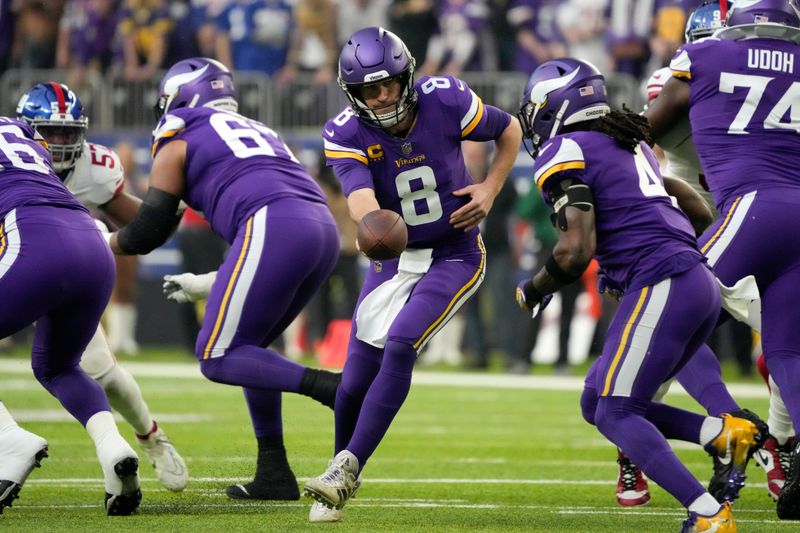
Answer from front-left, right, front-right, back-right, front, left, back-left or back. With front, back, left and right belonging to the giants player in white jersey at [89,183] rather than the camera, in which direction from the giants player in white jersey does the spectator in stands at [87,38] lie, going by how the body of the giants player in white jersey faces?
back

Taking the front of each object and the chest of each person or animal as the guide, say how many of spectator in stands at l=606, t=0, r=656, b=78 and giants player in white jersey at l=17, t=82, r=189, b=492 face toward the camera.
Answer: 2

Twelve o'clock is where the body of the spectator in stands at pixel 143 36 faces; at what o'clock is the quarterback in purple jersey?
The quarterback in purple jersey is roughly at 12 o'clock from the spectator in stands.

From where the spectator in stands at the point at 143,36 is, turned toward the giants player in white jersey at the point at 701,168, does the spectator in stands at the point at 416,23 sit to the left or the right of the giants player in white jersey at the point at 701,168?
left

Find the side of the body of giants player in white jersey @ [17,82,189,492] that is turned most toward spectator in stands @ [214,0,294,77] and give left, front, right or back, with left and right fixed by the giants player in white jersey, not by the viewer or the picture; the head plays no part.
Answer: back

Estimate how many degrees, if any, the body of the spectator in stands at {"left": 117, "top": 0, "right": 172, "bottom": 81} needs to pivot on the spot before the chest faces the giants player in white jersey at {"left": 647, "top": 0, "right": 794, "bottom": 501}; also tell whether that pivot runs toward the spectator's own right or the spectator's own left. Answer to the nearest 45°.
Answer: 0° — they already face them

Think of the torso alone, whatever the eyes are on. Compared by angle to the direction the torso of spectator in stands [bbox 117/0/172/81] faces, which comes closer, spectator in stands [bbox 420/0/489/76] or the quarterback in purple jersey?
the quarterback in purple jersey

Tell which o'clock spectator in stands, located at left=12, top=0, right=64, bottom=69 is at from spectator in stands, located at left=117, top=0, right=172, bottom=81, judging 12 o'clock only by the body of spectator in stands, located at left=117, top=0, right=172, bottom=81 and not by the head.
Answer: spectator in stands, located at left=12, top=0, right=64, bottom=69 is roughly at 4 o'clock from spectator in stands, located at left=117, top=0, right=172, bottom=81.

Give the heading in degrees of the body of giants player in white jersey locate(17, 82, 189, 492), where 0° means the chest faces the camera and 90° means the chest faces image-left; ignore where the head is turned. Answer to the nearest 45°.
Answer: approximately 0°

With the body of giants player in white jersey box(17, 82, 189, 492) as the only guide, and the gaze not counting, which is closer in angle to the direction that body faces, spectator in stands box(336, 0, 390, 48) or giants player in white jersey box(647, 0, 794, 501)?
the giants player in white jersey

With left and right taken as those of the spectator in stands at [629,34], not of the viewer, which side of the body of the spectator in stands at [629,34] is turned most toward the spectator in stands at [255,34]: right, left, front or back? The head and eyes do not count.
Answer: right

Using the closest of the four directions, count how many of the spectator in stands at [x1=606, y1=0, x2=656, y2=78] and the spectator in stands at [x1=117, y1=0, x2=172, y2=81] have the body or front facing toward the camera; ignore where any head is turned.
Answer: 2

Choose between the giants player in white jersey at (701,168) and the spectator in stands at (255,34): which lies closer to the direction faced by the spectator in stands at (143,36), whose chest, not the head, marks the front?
the giants player in white jersey
